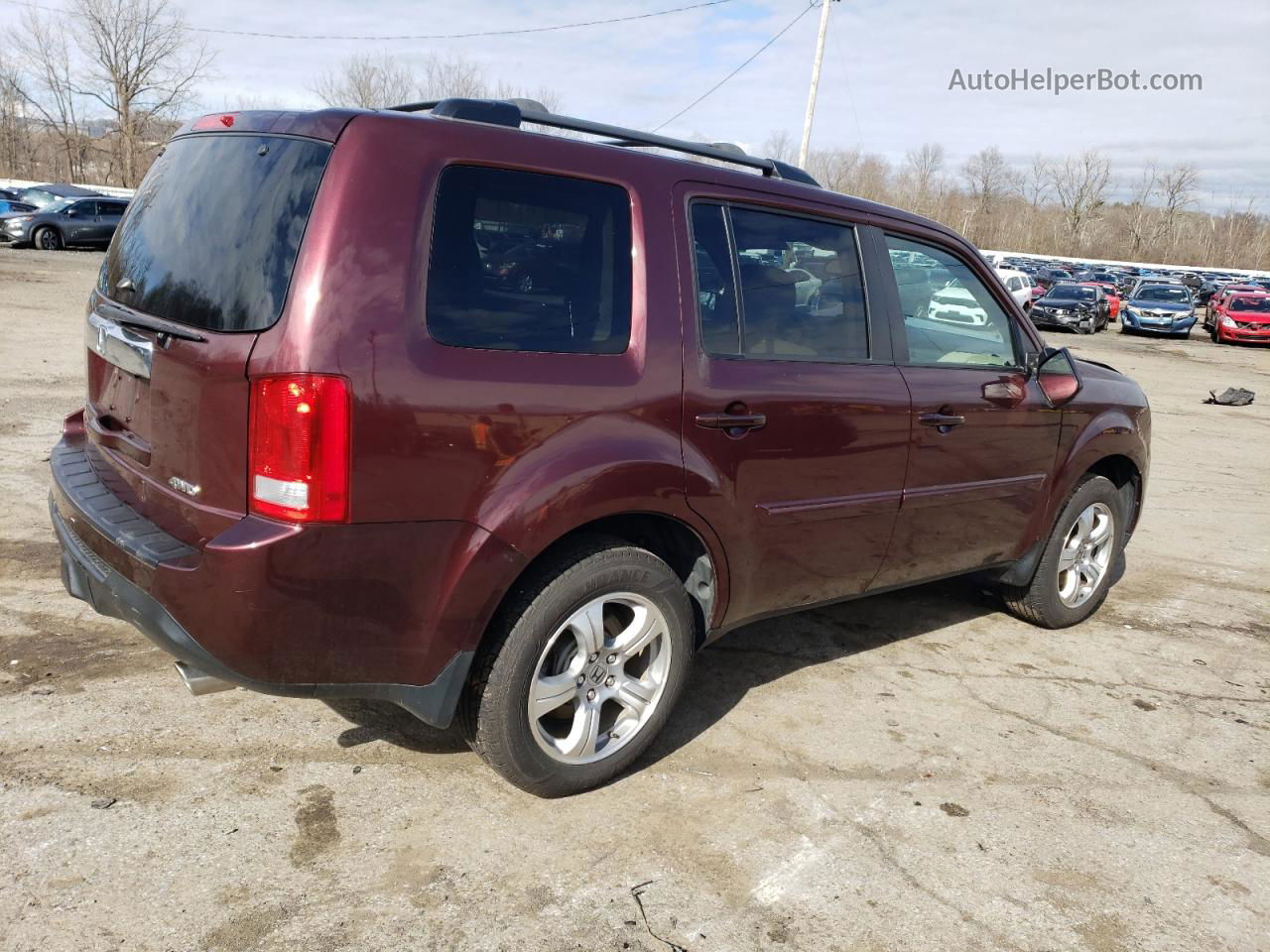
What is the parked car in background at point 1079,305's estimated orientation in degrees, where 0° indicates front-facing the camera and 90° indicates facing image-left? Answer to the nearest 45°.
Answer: approximately 45°

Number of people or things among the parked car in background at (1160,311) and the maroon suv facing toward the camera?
1

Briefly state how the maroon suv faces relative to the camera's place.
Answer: facing away from the viewer and to the right of the viewer

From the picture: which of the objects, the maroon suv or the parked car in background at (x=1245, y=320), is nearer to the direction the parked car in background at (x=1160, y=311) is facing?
the maroon suv

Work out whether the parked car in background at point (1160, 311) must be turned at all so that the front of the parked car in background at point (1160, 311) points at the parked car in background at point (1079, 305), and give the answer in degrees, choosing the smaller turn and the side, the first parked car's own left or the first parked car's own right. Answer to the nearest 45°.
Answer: approximately 45° to the first parked car's own right

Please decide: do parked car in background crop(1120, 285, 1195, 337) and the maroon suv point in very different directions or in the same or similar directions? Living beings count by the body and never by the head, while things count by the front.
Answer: very different directions

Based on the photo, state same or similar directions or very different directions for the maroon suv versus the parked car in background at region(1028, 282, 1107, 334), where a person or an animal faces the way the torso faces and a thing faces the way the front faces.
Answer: very different directions

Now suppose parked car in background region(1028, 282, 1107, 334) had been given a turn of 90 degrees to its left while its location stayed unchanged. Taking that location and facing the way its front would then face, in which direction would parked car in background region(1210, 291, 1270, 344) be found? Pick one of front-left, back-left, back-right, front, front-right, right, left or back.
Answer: front-left

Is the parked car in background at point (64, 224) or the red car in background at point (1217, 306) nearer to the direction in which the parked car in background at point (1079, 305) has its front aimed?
the parked car in background
